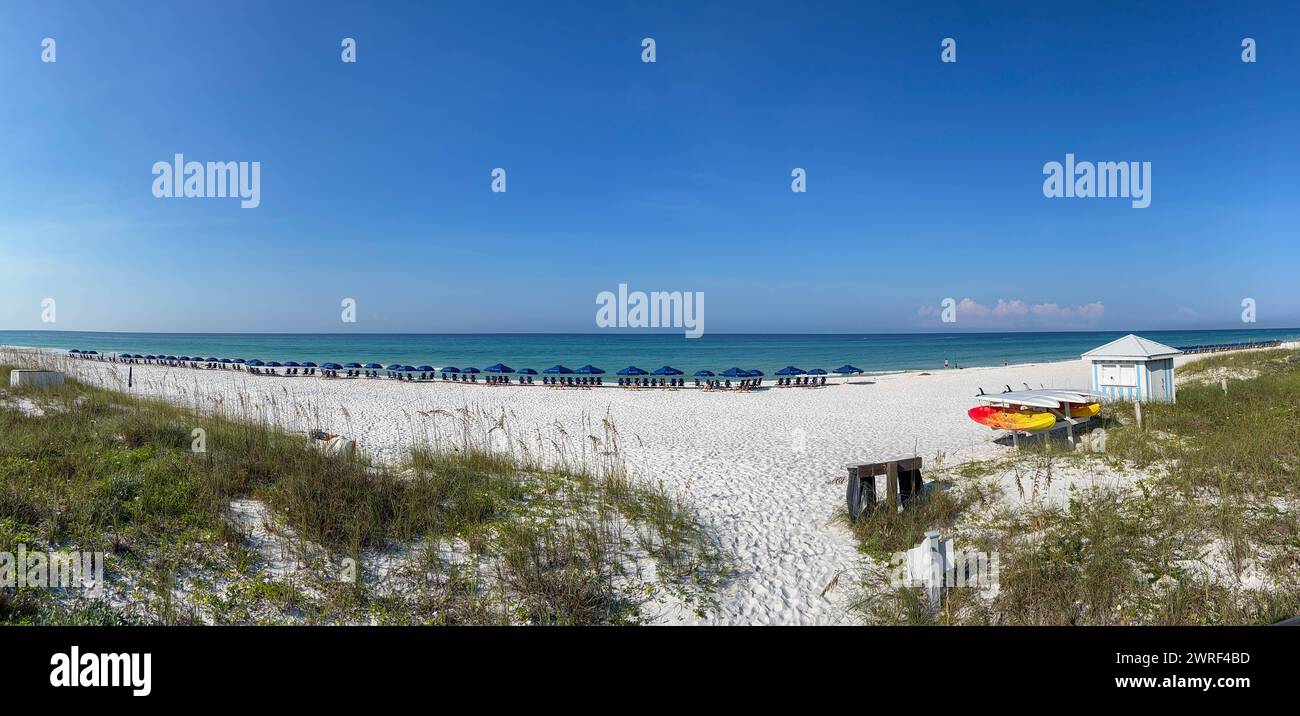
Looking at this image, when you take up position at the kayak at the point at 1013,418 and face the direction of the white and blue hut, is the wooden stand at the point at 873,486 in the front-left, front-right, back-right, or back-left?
back-right

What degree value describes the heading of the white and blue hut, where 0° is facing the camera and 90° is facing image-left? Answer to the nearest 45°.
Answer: approximately 45°
